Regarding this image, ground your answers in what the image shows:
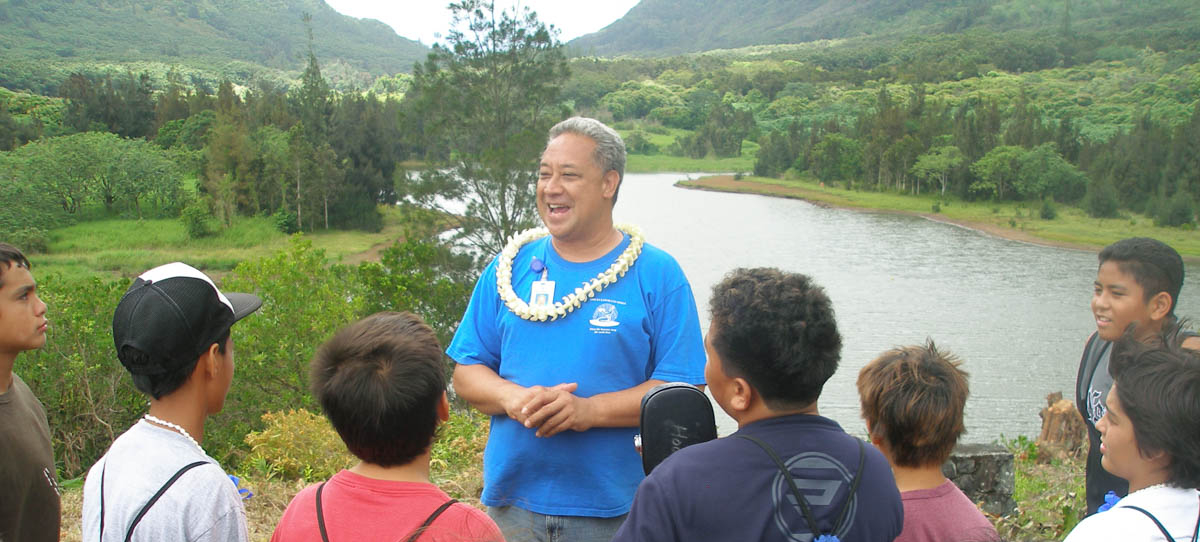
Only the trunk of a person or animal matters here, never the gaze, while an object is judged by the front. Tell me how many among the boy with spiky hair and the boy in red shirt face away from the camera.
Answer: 2

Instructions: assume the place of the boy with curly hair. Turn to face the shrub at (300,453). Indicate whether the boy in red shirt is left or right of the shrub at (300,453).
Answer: left

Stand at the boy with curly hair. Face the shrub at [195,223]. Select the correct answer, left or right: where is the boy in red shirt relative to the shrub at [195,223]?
left

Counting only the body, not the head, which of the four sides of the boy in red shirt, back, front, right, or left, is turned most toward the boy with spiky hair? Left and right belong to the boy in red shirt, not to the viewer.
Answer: right

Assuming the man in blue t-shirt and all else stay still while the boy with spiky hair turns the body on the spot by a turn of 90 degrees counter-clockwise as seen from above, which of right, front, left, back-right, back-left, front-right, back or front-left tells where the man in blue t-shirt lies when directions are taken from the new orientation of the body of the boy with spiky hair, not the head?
front

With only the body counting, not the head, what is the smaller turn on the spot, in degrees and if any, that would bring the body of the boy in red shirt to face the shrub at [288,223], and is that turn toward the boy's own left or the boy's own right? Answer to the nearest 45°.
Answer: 0° — they already face it

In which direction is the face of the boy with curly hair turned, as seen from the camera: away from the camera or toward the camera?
away from the camera

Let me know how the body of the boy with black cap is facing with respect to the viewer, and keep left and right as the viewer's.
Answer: facing away from the viewer and to the right of the viewer

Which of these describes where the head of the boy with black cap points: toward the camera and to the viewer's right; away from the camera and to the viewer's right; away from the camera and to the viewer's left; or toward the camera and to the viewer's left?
away from the camera and to the viewer's right

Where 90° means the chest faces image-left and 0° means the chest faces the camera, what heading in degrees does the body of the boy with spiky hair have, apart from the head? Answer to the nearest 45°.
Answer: approximately 180°

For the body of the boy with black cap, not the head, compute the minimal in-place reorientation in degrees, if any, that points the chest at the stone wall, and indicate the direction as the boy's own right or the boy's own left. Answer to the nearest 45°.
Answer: approximately 45° to the boy's own right

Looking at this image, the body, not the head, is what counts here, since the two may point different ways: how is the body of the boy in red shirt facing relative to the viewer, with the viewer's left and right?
facing away from the viewer

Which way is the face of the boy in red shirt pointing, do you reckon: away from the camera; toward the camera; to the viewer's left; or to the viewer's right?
away from the camera
